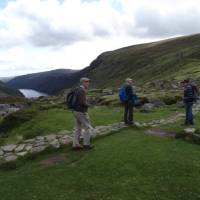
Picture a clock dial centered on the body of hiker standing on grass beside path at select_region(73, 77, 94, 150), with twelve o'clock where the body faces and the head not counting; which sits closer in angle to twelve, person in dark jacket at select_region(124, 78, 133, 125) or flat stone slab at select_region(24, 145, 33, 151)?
the person in dark jacket

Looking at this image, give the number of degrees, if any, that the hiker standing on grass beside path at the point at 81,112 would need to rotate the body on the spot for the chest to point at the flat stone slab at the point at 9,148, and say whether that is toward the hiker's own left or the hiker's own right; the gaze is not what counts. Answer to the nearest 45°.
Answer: approximately 180°

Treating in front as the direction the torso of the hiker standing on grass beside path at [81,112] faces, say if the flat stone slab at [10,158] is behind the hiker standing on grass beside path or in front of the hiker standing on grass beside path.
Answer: behind

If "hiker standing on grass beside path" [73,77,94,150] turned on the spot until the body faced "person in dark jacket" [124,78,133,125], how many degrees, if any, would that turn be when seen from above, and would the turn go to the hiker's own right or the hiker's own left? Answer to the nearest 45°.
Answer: approximately 45° to the hiker's own left

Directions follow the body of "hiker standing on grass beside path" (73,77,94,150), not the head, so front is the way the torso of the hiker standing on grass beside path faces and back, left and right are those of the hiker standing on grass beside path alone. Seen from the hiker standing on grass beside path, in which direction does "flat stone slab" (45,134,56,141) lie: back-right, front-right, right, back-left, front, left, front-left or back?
back-left

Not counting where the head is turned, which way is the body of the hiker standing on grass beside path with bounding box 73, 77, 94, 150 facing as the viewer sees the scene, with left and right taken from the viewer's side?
facing to the right of the viewer

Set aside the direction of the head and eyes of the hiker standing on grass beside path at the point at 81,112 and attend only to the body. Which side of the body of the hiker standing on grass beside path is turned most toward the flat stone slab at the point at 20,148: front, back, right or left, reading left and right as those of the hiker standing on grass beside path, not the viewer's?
back

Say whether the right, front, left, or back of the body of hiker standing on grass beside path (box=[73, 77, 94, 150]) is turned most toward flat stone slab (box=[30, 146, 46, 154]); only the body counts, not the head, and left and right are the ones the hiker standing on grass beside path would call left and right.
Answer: back

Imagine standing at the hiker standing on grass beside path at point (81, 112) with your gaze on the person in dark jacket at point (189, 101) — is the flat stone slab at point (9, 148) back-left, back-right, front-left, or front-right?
back-left
